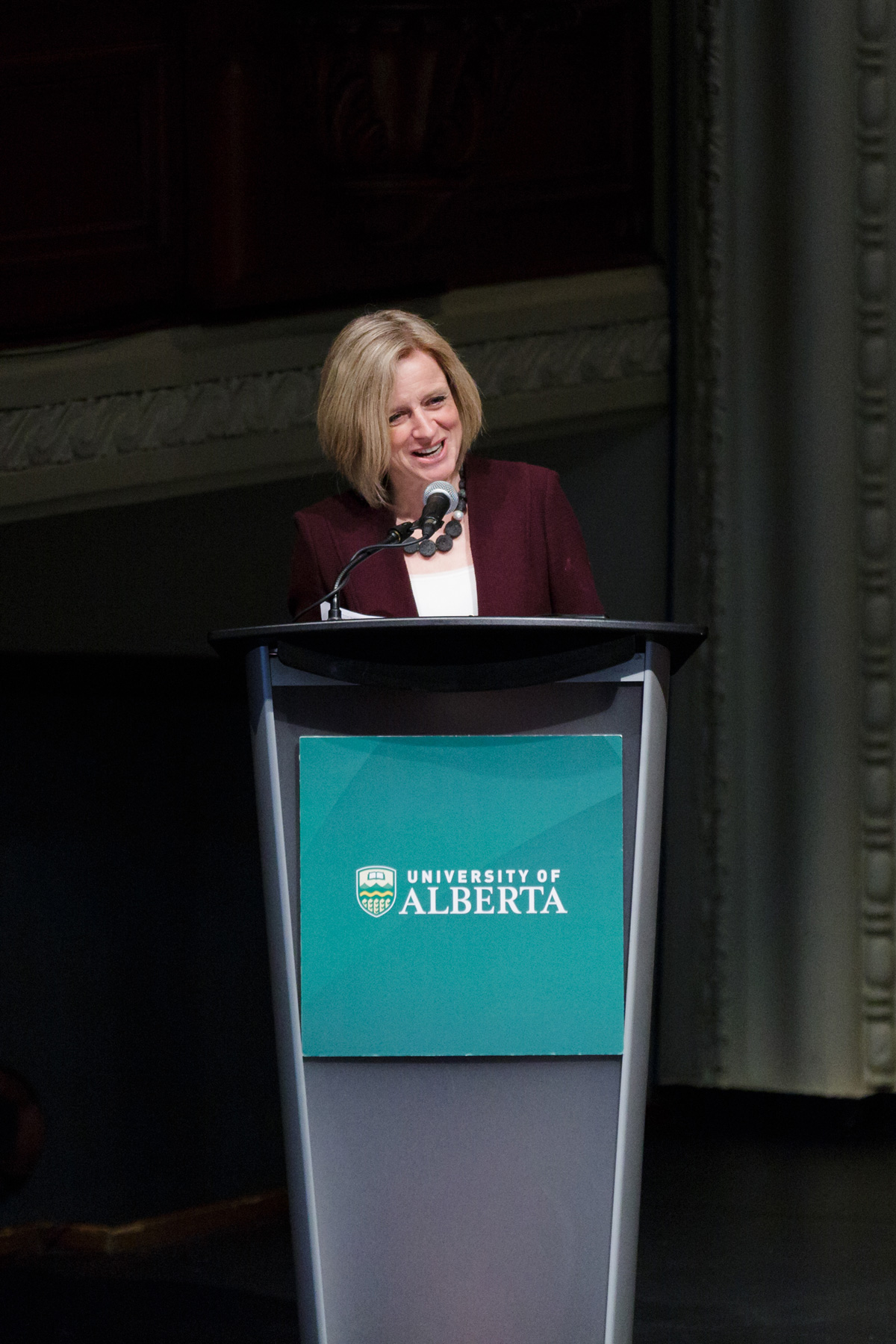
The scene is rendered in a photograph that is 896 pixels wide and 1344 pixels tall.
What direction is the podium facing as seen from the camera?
toward the camera

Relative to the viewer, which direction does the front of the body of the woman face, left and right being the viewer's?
facing the viewer

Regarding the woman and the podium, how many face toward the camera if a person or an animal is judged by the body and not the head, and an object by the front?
2
